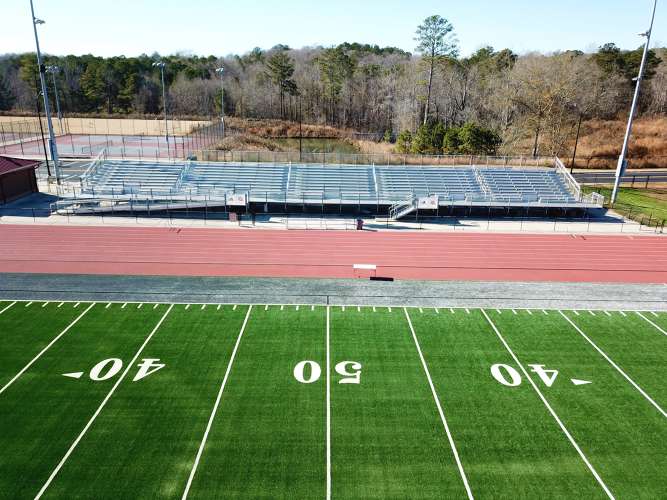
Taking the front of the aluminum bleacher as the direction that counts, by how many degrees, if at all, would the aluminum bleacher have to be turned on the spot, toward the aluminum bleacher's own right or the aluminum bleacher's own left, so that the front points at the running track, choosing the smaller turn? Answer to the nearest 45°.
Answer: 0° — it already faces it

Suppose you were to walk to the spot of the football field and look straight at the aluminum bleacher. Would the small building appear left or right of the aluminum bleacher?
left

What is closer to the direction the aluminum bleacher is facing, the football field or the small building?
the football field

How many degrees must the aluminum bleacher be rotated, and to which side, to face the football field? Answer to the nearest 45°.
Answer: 0° — it already faces it

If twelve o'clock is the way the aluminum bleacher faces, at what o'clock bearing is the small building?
The small building is roughly at 3 o'clock from the aluminum bleacher.

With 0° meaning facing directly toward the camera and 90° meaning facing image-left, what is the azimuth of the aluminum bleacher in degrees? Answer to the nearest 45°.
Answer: approximately 0°
